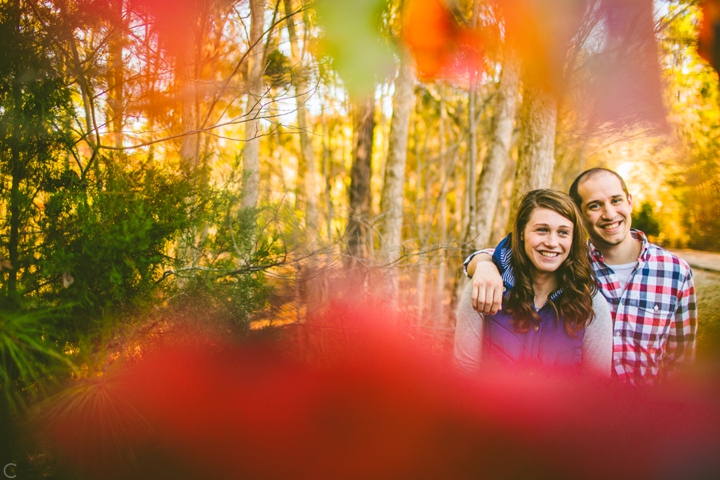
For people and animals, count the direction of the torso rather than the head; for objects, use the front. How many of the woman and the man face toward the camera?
2

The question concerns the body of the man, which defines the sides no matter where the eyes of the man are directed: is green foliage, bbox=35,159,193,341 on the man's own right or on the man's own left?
on the man's own right

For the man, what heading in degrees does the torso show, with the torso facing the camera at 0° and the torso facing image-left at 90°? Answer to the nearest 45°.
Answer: approximately 0°

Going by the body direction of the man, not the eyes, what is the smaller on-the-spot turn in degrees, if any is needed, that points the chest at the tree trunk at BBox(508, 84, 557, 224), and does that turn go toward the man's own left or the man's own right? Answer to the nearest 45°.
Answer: approximately 135° to the man's own right

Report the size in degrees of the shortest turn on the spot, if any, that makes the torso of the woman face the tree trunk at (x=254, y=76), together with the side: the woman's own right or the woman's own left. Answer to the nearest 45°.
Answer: approximately 90° to the woman's own right

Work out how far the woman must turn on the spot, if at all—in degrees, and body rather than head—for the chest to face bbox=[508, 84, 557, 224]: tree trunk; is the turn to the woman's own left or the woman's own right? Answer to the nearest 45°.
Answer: approximately 180°

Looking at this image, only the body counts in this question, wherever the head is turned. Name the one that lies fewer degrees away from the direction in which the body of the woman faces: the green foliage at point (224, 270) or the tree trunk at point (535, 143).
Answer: the green foliage

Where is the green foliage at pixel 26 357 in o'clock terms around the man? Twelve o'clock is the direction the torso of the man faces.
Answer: The green foliage is roughly at 2 o'clock from the man.
